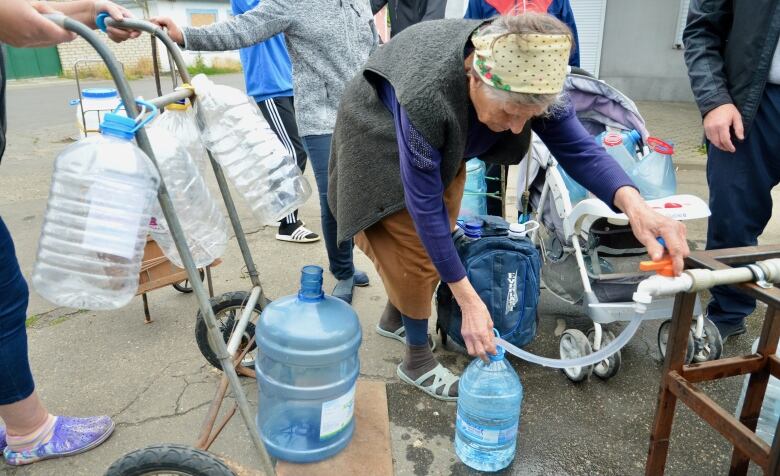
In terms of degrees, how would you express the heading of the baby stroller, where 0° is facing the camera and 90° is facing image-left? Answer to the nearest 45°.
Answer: approximately 315°

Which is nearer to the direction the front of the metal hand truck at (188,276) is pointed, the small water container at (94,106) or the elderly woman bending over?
the elderly woman bending over

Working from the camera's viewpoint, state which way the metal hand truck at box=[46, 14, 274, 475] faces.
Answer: facing to the right of the viewer

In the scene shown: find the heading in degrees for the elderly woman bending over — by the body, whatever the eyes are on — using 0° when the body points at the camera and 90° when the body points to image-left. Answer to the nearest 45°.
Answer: approximately 315°
